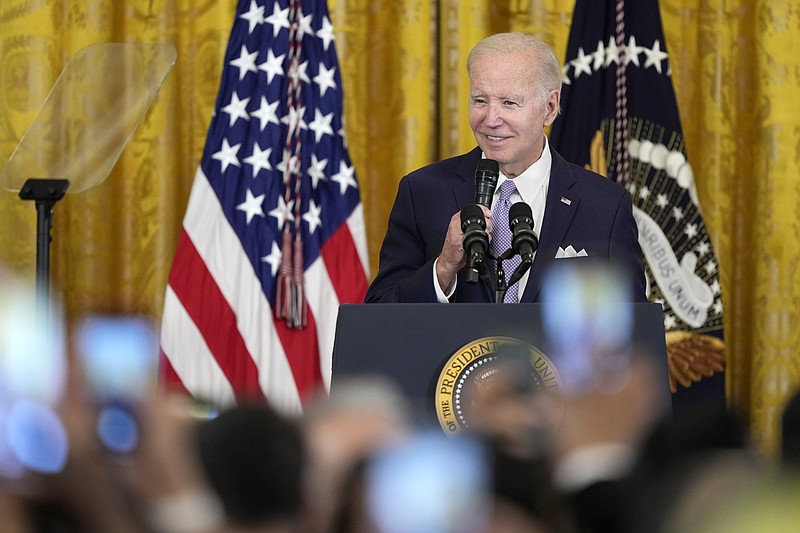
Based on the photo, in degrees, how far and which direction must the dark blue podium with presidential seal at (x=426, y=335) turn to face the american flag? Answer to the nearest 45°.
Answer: approximately 180°

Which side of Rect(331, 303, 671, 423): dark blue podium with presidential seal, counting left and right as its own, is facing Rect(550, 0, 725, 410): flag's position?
back

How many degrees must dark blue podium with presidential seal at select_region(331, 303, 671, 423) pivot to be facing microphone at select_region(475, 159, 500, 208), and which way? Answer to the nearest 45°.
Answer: approximately 180°

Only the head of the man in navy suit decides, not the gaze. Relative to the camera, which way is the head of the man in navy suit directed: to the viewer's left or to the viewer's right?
to the viewer's left

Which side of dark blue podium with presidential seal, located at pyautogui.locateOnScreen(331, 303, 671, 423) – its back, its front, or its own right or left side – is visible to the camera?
front

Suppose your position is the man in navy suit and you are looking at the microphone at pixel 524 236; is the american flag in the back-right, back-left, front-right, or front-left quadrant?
back-right

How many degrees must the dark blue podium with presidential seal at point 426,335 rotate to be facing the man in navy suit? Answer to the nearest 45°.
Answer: approximately 180°
